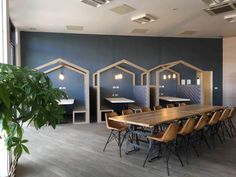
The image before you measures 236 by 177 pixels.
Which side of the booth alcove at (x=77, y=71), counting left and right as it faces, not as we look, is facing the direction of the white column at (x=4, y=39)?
front

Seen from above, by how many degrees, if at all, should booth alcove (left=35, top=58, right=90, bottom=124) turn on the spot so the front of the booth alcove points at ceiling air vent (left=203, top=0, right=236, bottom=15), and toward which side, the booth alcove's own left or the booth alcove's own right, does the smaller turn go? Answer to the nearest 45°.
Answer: approximately 45° to the booth alcove's own left

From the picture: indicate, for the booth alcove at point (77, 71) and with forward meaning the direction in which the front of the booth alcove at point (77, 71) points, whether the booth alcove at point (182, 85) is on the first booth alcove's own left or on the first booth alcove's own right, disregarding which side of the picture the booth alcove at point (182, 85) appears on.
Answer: on the first booth alcove's own left
